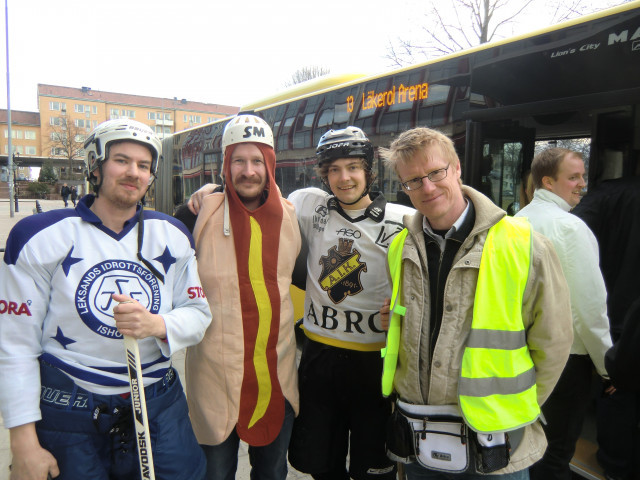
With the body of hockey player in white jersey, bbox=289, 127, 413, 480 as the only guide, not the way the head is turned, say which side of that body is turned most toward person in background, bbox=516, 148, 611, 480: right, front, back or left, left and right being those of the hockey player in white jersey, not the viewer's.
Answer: left

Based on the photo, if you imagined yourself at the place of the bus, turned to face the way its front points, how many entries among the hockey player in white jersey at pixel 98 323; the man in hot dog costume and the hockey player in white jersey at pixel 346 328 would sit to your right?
3

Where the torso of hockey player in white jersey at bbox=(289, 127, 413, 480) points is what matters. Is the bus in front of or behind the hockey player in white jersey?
behind

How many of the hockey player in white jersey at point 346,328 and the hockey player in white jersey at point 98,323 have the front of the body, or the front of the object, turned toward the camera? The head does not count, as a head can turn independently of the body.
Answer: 2

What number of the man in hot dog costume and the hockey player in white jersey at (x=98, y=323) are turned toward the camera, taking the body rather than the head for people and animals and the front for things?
2

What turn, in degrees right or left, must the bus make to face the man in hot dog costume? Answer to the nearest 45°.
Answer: approximately 90° to its right

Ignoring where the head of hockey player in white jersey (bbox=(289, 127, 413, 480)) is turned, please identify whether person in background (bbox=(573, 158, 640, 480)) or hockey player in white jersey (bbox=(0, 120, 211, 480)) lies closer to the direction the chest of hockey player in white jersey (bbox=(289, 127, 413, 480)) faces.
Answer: the hockey player in white jersey

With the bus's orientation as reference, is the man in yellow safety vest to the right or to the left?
on its right
